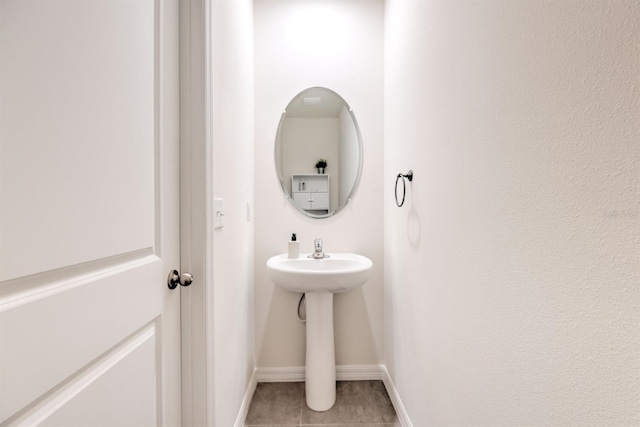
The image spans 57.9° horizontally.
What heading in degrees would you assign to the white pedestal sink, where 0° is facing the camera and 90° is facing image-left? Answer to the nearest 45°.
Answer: approximately 0°

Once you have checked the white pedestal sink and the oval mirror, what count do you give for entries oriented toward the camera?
2
